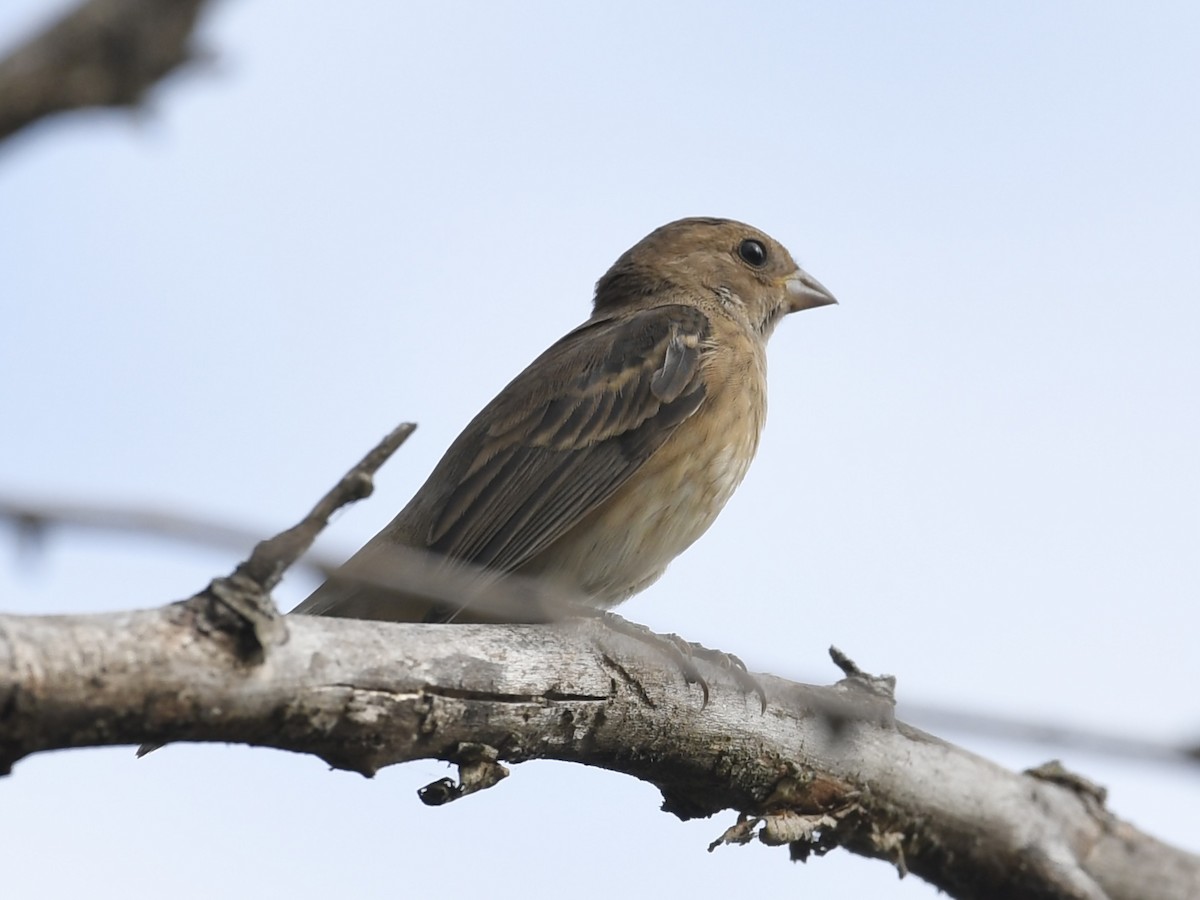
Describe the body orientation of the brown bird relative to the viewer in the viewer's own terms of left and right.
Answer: facing to the right of the viewer

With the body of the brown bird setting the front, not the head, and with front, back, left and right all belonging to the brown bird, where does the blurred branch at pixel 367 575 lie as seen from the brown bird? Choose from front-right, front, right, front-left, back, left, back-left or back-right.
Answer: right

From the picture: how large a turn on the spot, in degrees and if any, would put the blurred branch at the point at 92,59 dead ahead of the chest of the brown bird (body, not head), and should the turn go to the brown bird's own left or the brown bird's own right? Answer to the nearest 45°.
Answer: approximately 90° to the brown bird's own right
